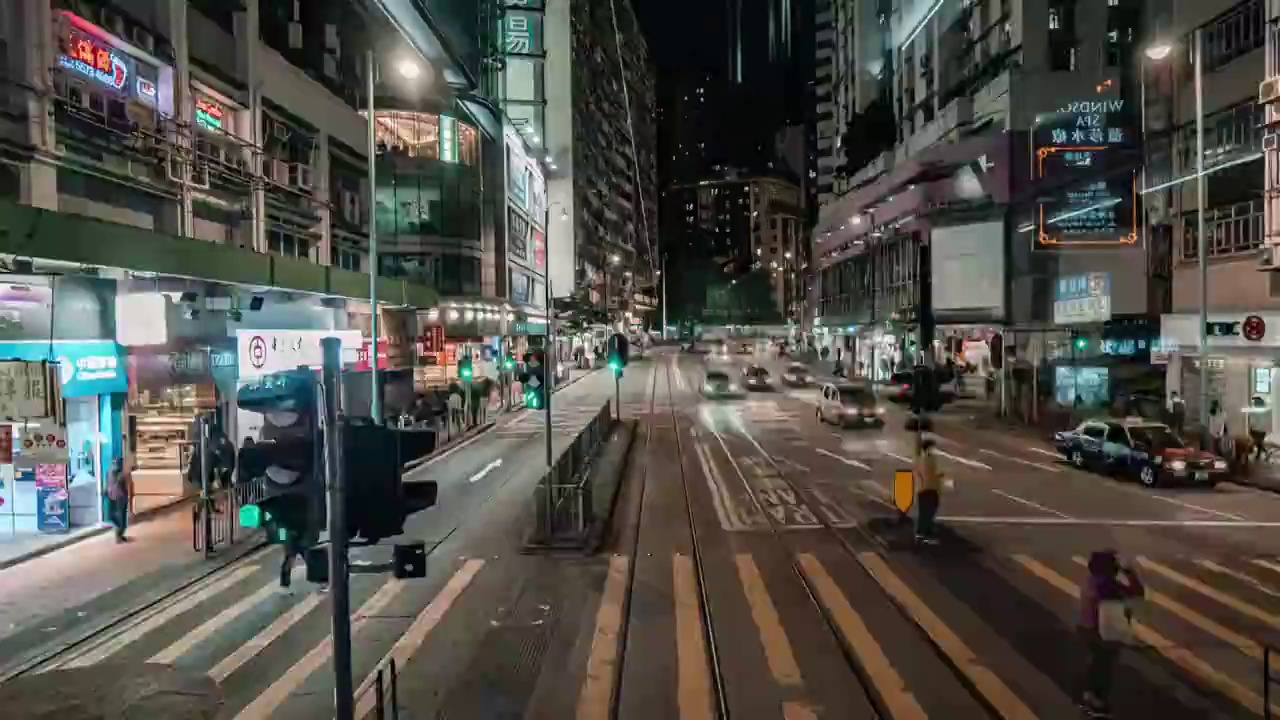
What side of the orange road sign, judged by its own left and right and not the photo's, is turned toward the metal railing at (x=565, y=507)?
right

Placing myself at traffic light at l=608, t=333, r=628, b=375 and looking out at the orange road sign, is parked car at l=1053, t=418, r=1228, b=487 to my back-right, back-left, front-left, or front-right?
front-left

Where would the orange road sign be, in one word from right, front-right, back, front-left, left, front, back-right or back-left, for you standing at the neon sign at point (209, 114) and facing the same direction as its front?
front

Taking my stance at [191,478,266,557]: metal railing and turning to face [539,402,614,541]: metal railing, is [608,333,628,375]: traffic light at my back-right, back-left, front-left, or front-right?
front-left

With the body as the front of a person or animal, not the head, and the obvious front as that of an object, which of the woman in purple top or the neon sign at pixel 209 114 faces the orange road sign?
the neon sign

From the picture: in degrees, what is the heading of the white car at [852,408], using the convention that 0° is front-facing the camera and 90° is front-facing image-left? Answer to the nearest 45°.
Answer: approximately 315°

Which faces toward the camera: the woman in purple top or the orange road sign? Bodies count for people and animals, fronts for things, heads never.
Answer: the orange road sign

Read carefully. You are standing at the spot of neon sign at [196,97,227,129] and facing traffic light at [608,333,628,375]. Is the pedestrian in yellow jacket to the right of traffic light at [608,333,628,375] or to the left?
right

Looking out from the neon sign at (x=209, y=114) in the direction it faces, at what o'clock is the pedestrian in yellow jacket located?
The pedestrian in yellow jacket is roughly at 12 o'clock from the neon sign.

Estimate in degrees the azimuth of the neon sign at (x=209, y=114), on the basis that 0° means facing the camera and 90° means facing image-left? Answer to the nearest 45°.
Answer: approximately 315°

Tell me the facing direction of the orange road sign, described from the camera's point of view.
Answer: facing the viewer

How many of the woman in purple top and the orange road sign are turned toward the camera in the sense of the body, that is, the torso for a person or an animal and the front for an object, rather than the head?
1

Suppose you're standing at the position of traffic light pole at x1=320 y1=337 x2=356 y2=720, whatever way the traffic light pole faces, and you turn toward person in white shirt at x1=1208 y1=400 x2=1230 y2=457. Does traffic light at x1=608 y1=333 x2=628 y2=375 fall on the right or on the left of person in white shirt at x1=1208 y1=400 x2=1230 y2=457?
left

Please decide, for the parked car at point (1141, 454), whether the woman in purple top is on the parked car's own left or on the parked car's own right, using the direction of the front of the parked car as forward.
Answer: on the parked car's own right
